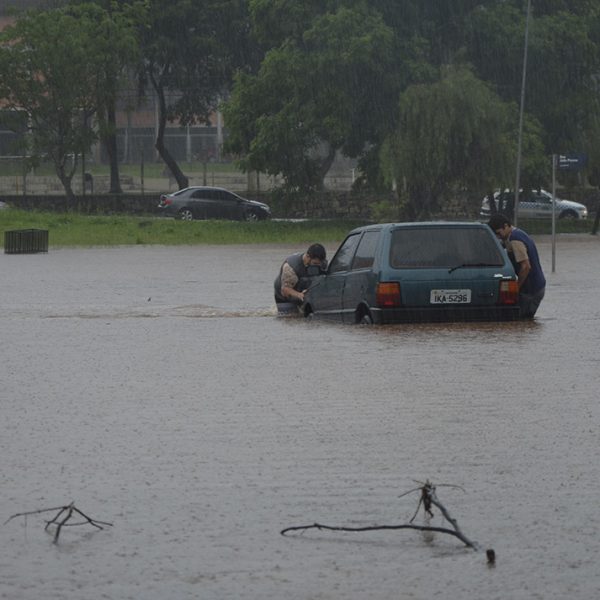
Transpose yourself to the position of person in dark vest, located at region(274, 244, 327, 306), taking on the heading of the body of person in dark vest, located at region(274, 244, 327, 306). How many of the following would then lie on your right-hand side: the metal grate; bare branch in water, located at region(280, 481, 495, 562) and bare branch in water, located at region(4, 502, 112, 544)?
2

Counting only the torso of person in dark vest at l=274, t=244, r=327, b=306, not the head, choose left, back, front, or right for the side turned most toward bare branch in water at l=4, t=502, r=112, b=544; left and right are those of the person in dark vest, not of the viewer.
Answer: right

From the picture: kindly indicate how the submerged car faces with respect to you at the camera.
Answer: facing away from the viewer and to the left of the viewer

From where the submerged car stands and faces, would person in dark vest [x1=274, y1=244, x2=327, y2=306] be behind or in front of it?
in front

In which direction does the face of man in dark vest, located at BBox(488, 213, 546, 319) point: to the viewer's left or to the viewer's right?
to the viewer's left

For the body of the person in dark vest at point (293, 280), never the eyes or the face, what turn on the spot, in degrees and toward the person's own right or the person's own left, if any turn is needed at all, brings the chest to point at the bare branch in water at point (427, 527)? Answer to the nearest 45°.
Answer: approximately 90° to the person's own right

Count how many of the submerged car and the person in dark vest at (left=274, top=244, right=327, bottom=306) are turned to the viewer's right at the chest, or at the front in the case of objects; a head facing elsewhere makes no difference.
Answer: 1

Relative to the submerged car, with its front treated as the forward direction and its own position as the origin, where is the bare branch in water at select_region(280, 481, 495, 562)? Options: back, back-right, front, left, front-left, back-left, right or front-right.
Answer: back-left

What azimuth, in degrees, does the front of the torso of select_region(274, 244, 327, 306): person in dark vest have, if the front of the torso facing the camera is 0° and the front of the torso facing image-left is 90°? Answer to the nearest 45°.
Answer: approximately 270°
